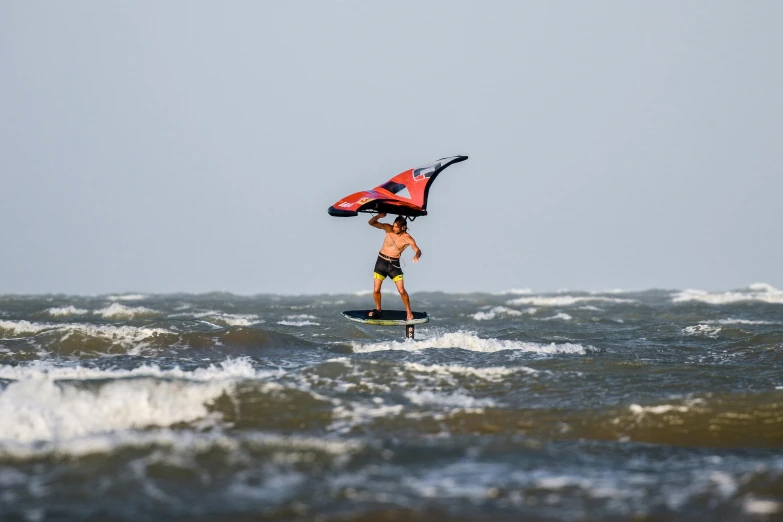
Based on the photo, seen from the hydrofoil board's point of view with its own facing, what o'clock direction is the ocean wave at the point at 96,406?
The ocean wave is roughly at 10 o'clock from the hydrofoil board.

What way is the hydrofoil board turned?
to the viewer's left

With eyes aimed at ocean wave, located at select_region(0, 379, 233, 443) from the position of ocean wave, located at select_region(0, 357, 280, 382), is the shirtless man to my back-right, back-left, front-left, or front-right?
back-left

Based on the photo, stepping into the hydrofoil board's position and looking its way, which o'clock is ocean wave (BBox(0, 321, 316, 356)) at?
The ocean wave is roughly at 12 o'clock from the hydrofoil board.

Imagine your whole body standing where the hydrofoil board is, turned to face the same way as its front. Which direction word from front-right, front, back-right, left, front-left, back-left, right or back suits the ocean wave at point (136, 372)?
front-left
